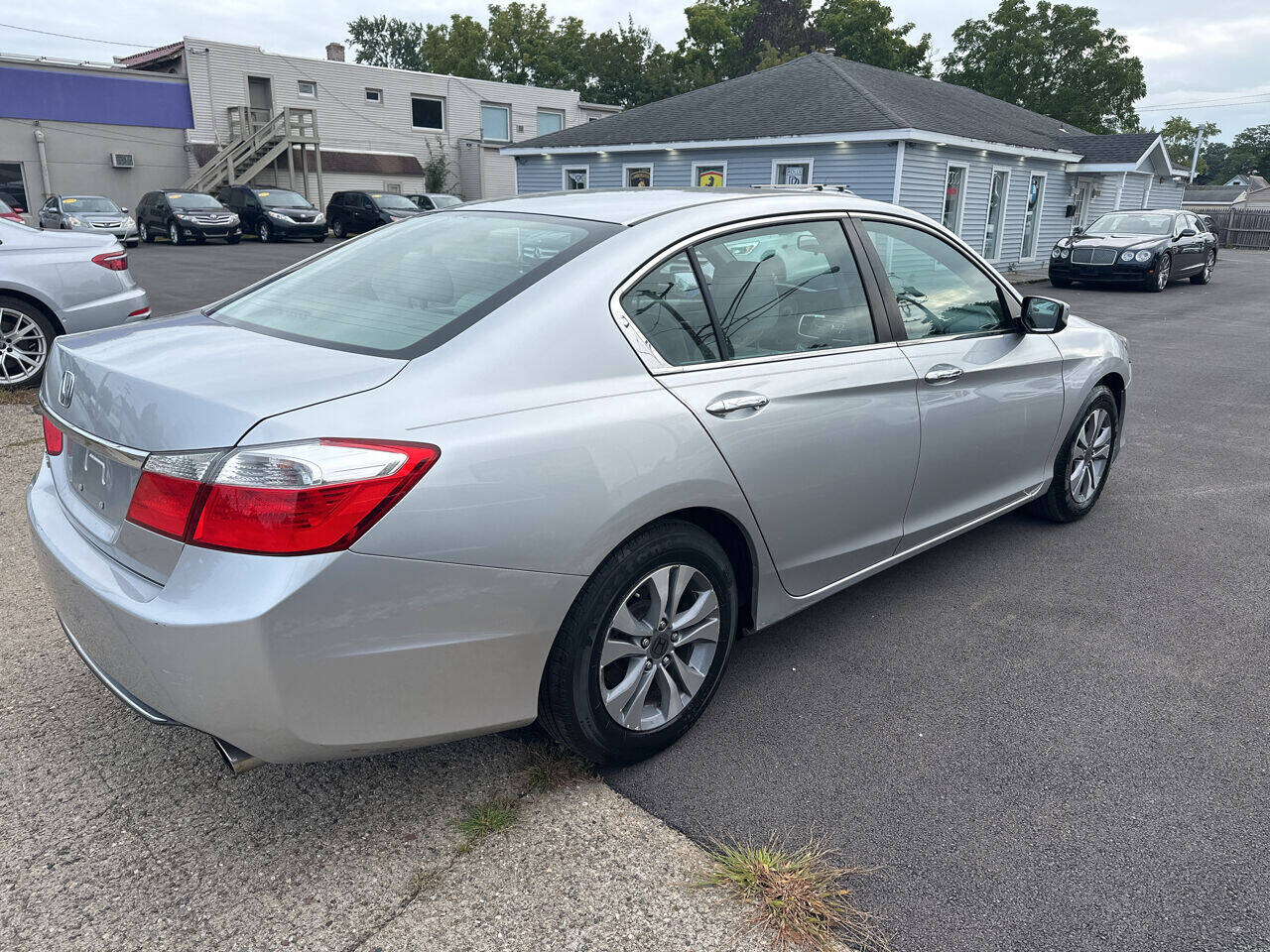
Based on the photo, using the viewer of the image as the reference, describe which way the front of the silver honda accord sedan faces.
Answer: facing away from the viewer and to the right of the viewer

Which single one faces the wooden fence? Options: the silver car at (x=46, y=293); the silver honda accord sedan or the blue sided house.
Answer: the silver honda accord sedan

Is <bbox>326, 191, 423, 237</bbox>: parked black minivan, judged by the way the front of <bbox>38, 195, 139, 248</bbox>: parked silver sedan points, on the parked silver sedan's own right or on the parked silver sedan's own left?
on the parked silver sedan's own left

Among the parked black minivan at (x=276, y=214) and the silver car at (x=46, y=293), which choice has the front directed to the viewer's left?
the silver car

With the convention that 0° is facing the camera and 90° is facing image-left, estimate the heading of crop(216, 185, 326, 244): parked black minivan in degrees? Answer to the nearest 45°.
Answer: approximately 315°

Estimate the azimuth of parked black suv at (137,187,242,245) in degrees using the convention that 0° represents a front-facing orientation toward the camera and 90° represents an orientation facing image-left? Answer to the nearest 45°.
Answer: approximately 315°

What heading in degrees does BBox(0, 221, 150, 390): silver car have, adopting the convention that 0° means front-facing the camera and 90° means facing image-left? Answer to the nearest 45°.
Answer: approximately 90°

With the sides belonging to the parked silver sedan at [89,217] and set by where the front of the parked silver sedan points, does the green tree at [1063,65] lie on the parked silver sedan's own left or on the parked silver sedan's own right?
on the parked silver sedan's own left

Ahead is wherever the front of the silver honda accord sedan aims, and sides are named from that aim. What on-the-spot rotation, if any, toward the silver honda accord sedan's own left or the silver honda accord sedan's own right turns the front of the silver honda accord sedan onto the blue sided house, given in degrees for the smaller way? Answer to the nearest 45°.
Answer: approximately 45° to the silver honda accord sedan's own left

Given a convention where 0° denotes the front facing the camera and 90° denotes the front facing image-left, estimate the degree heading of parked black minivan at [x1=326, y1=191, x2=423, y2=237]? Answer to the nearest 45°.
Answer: approximately 315°

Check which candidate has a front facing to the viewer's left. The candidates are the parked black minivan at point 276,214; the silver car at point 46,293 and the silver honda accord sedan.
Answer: the silver car
